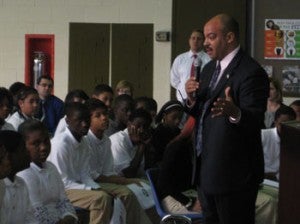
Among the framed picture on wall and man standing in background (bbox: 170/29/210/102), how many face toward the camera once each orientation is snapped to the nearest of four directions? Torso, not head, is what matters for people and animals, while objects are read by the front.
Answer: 2

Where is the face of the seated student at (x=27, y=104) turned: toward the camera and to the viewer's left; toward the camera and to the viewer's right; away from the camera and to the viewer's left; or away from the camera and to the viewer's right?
toward the camera and to the viewer's right

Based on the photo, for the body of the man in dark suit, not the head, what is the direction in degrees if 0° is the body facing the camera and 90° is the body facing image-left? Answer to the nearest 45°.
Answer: approximately 45°

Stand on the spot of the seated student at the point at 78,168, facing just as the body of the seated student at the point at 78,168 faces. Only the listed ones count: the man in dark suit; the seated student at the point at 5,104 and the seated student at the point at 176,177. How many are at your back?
1

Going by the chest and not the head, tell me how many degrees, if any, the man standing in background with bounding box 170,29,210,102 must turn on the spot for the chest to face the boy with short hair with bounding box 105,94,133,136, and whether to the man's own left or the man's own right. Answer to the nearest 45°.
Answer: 0° — they already face them

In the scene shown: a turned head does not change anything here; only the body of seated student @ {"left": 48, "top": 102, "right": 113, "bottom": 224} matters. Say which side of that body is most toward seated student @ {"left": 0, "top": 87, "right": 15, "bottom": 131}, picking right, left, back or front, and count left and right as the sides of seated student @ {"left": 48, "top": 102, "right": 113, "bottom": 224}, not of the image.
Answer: back

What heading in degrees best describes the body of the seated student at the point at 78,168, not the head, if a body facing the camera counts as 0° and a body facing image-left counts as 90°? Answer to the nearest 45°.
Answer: approximately 315°

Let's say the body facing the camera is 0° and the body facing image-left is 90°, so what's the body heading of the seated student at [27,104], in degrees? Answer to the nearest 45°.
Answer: approximately 315°

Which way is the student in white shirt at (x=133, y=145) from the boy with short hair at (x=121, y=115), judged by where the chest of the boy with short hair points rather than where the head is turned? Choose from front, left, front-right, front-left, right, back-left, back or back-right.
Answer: front-right
